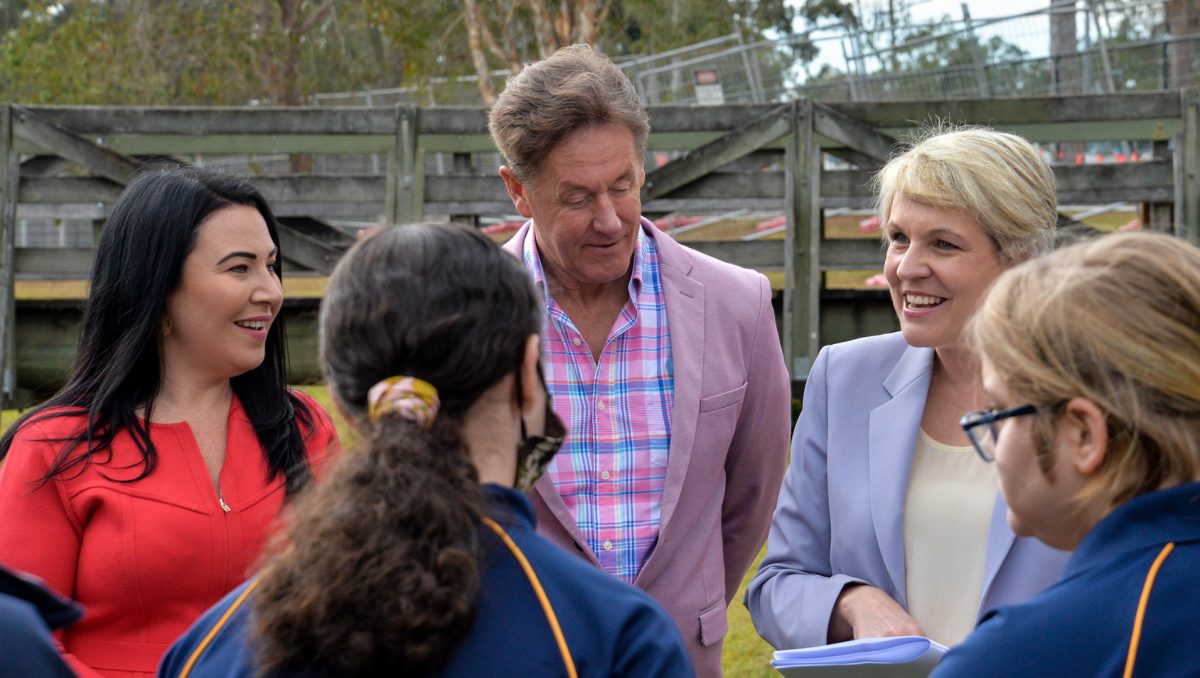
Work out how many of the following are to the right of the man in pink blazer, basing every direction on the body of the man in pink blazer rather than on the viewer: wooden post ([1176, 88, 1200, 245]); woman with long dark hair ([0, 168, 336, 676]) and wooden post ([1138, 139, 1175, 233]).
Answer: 1

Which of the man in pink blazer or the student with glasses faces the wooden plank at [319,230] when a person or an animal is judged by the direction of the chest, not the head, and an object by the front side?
the student with glasses

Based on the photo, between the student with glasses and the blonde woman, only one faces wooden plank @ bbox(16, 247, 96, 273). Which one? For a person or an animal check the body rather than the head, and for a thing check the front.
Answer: the student with glasses

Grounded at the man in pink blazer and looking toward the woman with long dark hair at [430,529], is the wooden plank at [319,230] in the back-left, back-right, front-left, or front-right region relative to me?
back-right

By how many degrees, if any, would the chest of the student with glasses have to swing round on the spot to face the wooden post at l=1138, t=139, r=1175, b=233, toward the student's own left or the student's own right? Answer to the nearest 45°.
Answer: approximately 45° to the student's own right

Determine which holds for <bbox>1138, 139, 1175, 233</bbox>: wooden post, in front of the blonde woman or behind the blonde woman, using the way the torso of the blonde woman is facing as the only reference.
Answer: behind

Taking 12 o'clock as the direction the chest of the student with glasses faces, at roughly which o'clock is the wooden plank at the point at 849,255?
The wooden plank is roughly at 1 o'clock from the student with glasses.

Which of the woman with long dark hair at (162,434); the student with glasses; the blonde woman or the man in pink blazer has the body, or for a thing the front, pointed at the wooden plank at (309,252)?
the student with glasses

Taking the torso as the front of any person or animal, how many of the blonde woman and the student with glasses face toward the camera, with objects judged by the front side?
1

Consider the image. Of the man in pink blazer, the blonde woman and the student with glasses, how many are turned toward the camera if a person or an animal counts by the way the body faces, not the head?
2

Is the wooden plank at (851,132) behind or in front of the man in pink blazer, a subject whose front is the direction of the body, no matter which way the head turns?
behind

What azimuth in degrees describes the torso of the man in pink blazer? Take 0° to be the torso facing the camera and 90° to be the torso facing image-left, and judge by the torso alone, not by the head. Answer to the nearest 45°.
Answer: approximately 0°
